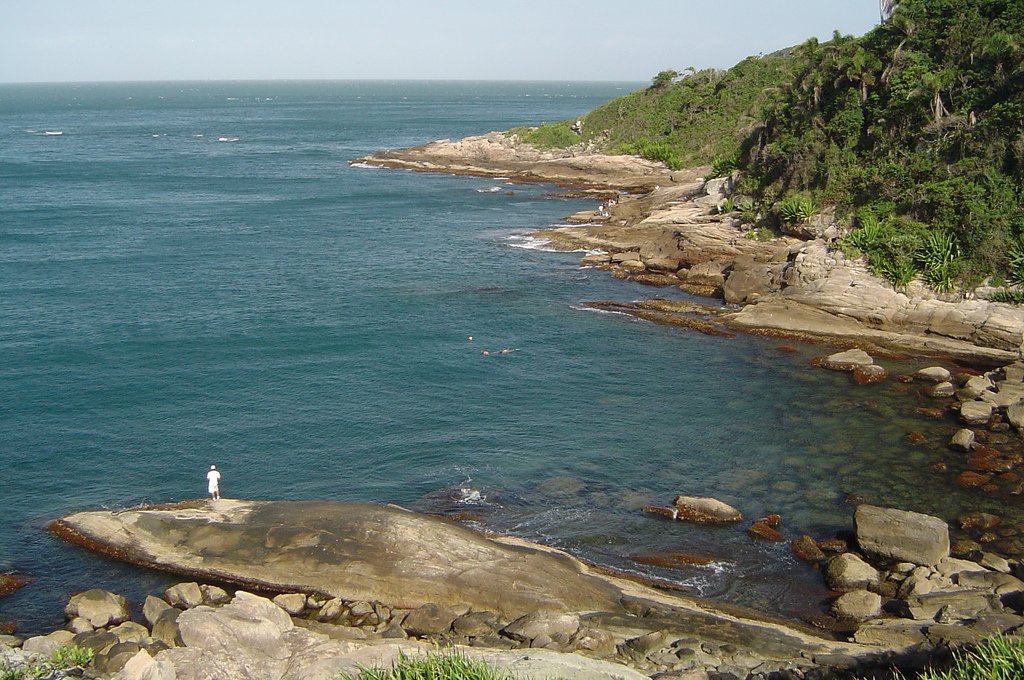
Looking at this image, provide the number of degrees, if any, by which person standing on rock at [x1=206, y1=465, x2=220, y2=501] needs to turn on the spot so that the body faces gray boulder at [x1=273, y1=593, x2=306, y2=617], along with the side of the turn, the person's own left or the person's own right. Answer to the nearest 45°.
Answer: approximately 180°

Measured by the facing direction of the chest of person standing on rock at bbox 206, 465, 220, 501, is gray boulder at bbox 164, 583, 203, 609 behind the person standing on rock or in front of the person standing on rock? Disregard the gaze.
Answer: behind

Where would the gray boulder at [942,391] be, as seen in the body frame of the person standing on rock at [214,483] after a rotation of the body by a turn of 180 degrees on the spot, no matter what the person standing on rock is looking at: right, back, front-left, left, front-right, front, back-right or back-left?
left

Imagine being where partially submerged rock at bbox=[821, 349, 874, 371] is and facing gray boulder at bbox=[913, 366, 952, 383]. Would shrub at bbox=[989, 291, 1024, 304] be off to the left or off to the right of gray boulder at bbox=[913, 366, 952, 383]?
left

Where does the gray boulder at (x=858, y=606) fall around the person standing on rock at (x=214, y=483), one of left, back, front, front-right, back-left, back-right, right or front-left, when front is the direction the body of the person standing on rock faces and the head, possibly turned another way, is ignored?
back-right

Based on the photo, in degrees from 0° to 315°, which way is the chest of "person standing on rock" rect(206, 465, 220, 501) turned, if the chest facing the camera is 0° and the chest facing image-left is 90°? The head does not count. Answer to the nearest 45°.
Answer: approximately 180°

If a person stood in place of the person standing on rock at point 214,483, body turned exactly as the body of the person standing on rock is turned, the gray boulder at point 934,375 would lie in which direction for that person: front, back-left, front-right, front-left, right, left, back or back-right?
right

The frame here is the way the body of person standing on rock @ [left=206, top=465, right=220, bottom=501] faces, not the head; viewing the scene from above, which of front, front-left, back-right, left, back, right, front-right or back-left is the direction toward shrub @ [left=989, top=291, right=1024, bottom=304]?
right

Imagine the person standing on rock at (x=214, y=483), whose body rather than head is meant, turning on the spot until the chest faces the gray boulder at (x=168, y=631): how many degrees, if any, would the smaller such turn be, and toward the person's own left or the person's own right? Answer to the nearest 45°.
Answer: approximately 180°

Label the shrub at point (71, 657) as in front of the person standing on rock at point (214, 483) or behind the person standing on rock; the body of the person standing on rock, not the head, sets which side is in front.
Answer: behind

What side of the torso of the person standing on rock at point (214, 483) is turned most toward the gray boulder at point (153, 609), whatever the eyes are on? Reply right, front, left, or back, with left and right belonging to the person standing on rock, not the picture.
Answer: back

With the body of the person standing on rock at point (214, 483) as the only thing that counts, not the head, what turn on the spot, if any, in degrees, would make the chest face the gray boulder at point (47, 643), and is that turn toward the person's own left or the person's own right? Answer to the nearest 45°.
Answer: approximately 135° to the person's own left

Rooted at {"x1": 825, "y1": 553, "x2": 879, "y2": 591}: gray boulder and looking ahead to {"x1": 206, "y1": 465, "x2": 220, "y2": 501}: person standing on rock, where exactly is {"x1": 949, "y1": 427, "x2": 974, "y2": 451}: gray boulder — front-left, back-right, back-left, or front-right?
back-right

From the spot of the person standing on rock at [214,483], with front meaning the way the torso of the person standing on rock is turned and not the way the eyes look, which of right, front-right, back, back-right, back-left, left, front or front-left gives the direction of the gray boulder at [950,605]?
back-right

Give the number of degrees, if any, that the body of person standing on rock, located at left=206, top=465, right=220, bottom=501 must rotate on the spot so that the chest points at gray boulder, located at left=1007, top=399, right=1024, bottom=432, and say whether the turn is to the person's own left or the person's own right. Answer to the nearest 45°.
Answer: approximately 90° to the person's own right
